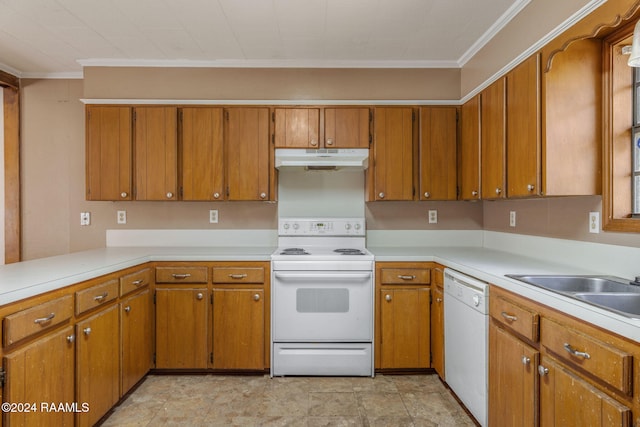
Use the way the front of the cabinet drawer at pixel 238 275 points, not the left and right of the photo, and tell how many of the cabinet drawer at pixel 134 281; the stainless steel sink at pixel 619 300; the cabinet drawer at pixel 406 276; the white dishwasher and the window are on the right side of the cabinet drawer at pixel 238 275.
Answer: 1

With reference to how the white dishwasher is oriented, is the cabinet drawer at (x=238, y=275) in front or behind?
in front

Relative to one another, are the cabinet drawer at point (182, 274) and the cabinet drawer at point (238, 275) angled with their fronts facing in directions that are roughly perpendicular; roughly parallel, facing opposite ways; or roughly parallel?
roughly parallel

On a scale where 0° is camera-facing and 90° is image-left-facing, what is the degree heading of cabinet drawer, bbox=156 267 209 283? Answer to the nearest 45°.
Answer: approximately 0°

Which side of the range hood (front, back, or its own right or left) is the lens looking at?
front

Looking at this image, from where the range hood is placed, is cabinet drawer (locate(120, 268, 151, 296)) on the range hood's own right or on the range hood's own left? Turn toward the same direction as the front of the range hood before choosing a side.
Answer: on the range hood's own right

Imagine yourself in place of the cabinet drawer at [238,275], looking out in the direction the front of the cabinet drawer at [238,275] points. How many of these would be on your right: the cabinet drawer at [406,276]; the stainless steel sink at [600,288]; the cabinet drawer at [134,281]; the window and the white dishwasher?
1

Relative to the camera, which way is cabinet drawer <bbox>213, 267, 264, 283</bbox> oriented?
toward the camera

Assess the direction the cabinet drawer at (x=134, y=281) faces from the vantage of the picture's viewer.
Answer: facing the viewer and to the right of the viewer

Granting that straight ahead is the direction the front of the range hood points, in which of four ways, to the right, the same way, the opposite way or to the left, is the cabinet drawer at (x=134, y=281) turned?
to the left

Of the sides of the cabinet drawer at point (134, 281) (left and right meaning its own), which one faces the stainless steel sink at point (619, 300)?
front

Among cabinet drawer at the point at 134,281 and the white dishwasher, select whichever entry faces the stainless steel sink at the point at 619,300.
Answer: the cabinet drawer

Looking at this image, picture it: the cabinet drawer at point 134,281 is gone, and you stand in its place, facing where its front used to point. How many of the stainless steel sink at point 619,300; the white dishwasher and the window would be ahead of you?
3
